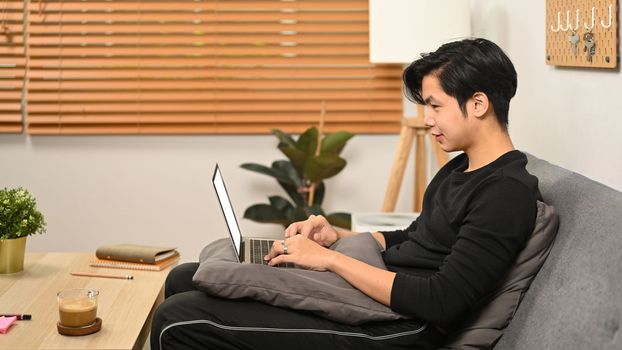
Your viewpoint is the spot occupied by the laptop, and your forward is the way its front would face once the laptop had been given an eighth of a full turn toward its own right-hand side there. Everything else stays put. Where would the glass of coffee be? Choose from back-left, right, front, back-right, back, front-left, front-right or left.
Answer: right

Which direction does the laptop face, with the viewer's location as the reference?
facing to the right of the viewer

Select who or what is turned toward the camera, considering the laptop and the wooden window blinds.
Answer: the wooden window blinds

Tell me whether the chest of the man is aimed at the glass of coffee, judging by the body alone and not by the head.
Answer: yes

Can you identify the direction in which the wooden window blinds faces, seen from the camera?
facing the viewer

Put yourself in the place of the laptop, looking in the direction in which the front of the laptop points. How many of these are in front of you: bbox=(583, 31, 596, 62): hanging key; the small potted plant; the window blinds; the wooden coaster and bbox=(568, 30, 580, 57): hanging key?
2

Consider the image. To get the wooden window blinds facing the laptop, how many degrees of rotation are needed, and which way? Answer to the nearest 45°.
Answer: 0° — it already faces it

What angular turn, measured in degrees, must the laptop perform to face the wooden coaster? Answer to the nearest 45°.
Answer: approximately 135° to its right

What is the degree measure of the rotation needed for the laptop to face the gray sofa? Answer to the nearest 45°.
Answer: approximately 45° to its right

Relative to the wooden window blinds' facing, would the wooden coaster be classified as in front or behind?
in front

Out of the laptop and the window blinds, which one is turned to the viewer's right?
the laptop

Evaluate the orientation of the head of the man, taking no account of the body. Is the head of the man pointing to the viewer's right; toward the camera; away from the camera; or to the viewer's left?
to the viewer's left

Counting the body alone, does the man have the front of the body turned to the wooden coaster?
yes

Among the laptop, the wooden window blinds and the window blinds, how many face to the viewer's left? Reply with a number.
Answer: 0

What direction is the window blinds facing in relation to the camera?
toward the camera

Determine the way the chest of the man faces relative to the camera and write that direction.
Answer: to the viewer's left

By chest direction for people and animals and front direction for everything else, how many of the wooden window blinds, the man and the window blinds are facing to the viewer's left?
1
